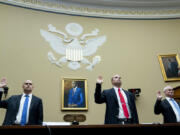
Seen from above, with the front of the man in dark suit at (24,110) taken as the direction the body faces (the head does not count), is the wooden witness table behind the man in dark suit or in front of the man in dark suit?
in front

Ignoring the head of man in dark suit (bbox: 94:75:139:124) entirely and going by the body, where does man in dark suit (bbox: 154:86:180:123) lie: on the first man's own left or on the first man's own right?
on the first man's own left

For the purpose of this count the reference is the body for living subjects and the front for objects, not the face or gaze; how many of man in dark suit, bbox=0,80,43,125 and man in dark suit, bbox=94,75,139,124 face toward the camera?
2

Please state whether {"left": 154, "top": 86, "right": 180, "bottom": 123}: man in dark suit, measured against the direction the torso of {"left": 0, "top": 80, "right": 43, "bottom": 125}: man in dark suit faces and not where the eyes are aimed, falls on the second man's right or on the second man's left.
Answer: on the second man's left

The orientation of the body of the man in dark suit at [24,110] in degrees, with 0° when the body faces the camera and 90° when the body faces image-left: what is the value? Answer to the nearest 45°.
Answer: approximately 0°

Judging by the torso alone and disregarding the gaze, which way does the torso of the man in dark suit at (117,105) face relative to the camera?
toward the camera

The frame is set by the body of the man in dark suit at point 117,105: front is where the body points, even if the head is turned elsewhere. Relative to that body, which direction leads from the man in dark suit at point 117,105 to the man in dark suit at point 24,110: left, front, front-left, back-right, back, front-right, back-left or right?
right
